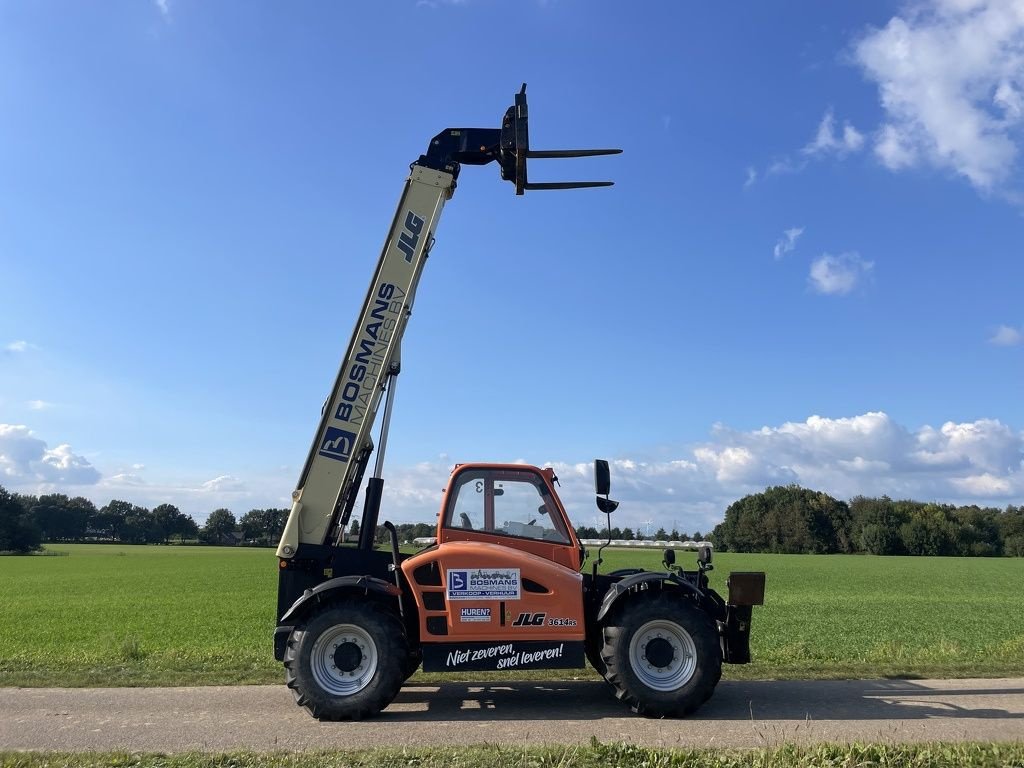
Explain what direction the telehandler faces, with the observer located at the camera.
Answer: facing to the right of the viewer
